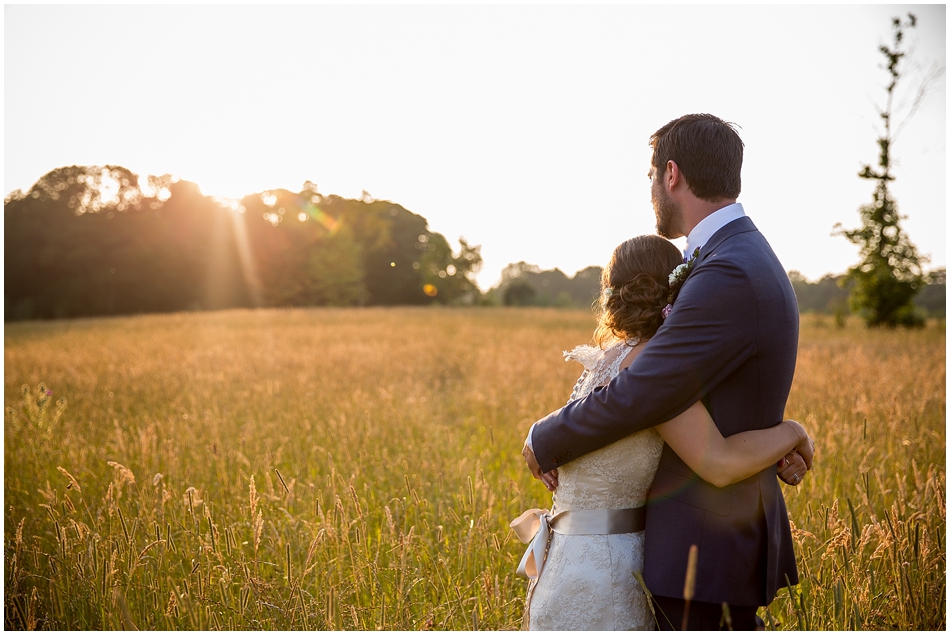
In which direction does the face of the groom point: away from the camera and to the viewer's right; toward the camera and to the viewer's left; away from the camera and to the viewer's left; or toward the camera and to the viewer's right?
away from the camera and to the viewer's left

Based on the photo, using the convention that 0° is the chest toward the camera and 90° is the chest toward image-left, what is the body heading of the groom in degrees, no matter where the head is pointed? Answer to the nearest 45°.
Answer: approximately 135°

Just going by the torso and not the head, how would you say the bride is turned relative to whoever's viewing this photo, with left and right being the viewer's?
facing away from the viewer and to the right of the viewer
